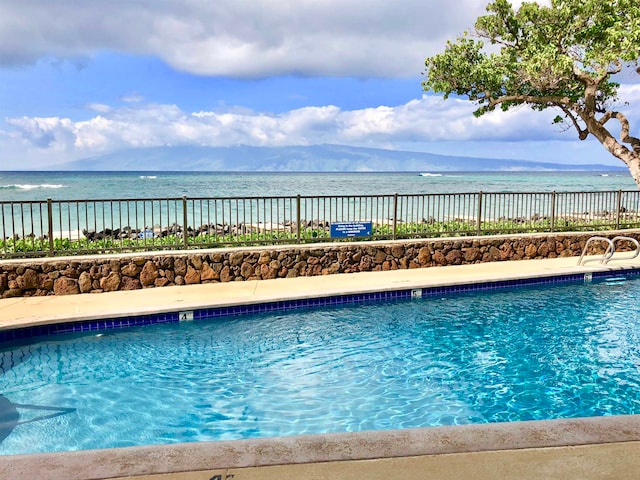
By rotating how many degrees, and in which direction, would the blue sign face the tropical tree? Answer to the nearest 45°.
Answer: approximately 135° to its left

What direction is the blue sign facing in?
toward the camera

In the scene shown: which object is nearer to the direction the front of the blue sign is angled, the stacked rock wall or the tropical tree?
the stacked rock wall
